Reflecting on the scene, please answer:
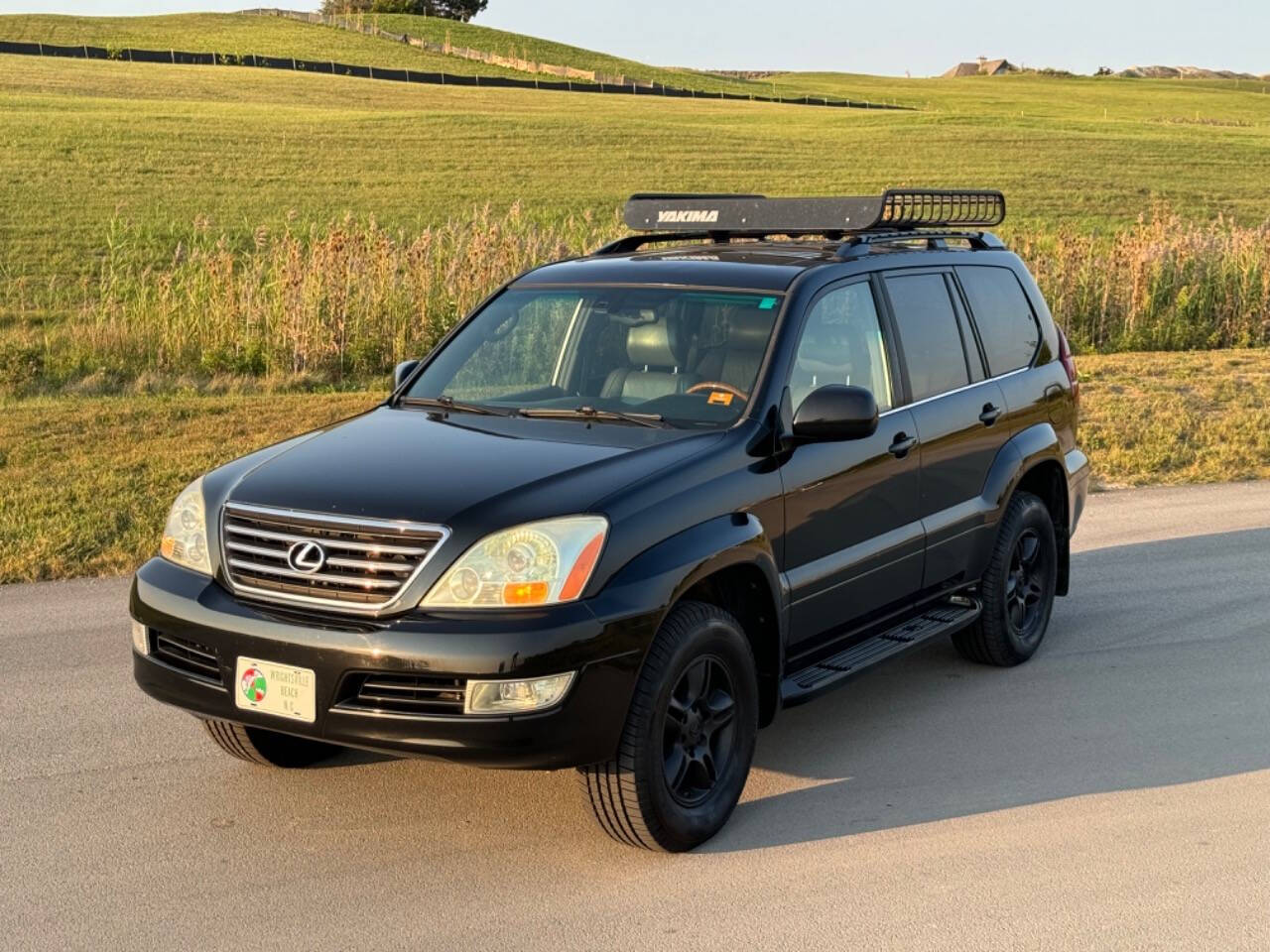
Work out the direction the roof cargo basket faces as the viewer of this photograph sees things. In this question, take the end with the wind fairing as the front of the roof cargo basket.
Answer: facing the viewer and to the left of the viewer
